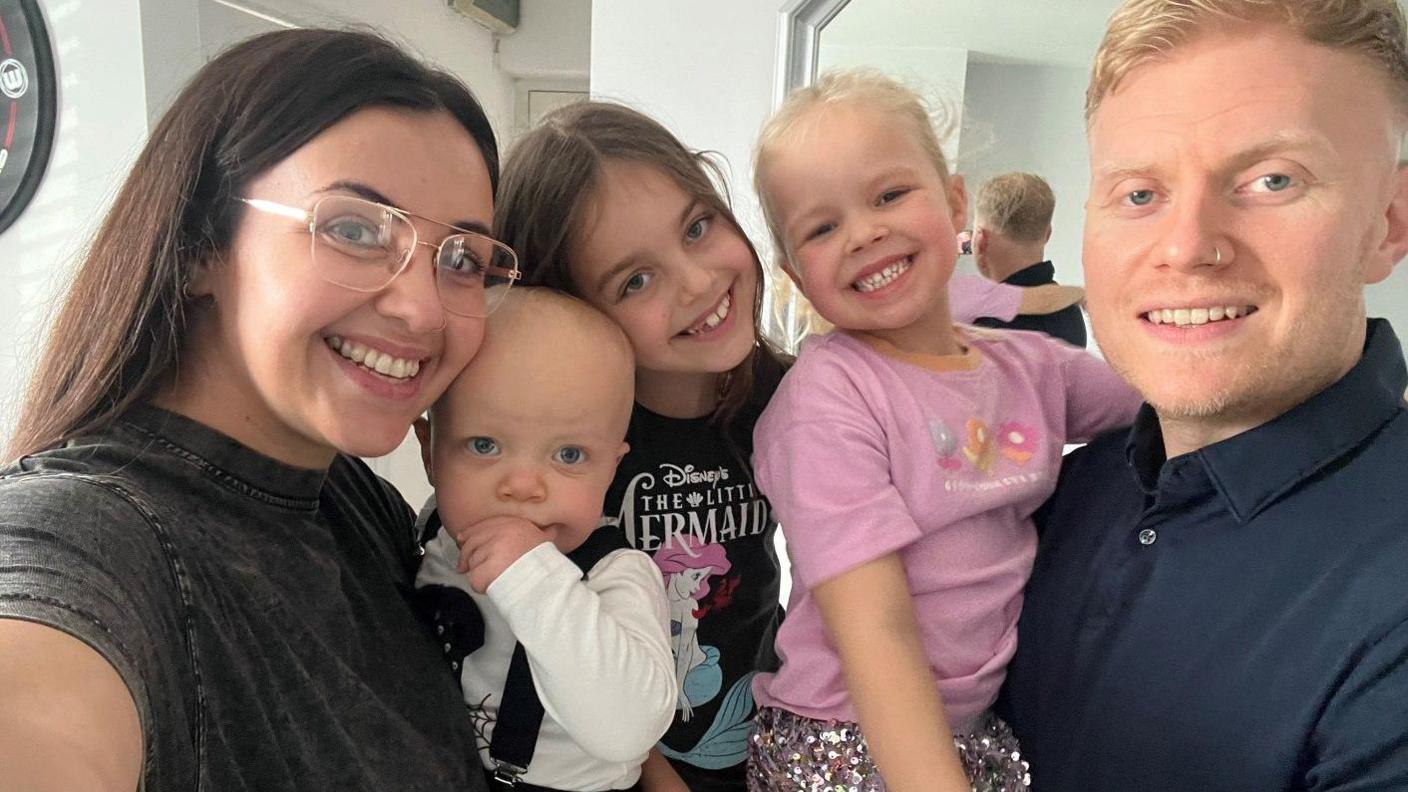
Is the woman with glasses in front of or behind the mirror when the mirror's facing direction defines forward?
in front

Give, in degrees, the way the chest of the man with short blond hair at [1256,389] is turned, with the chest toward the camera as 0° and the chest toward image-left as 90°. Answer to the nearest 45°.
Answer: approximately 45°

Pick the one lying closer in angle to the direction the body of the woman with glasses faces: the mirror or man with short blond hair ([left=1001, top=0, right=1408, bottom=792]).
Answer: the man with short blond hair

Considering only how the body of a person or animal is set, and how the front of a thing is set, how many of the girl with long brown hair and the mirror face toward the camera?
2

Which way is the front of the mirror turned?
toward the camera

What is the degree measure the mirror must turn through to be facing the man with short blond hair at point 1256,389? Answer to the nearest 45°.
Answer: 0° — it already faces them

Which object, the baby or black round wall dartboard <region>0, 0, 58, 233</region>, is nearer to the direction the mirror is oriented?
the baby
